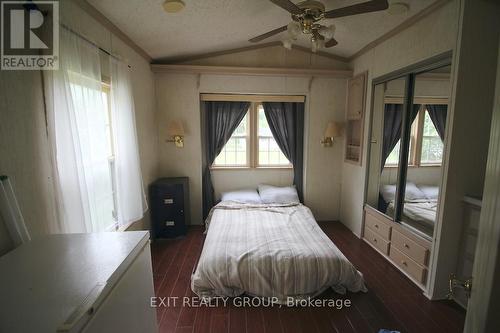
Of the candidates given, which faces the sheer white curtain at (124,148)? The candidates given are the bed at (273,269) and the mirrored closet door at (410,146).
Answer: the mirrored closet door

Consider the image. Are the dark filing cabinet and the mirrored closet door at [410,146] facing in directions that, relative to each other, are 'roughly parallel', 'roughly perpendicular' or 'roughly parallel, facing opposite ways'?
roughly perpendicular

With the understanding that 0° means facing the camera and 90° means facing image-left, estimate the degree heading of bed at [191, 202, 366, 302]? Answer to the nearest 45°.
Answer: approximately 0°

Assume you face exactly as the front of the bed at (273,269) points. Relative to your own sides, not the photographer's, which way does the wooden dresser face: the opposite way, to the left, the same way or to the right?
to the right

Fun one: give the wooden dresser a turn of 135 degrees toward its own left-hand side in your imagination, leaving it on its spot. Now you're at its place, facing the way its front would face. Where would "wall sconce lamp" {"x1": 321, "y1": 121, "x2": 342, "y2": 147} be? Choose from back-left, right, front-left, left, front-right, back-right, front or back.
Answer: back-left

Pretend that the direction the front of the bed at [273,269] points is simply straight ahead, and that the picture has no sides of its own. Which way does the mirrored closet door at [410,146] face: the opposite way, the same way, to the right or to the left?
to the right

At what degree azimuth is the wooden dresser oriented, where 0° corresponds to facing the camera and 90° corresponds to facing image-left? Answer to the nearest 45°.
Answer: approximately 45°

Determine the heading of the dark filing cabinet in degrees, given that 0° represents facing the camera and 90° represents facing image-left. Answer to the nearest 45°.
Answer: approximately 0°

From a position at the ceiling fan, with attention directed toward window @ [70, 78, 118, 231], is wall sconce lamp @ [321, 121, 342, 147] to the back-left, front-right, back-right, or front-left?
back-right

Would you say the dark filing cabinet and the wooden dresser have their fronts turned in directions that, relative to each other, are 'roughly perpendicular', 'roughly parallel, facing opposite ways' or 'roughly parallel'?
roughly perpendicular

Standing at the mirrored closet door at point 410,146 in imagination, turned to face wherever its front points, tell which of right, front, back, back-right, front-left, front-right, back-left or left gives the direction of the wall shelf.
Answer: right

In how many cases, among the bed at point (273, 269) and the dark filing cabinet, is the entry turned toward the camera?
2
